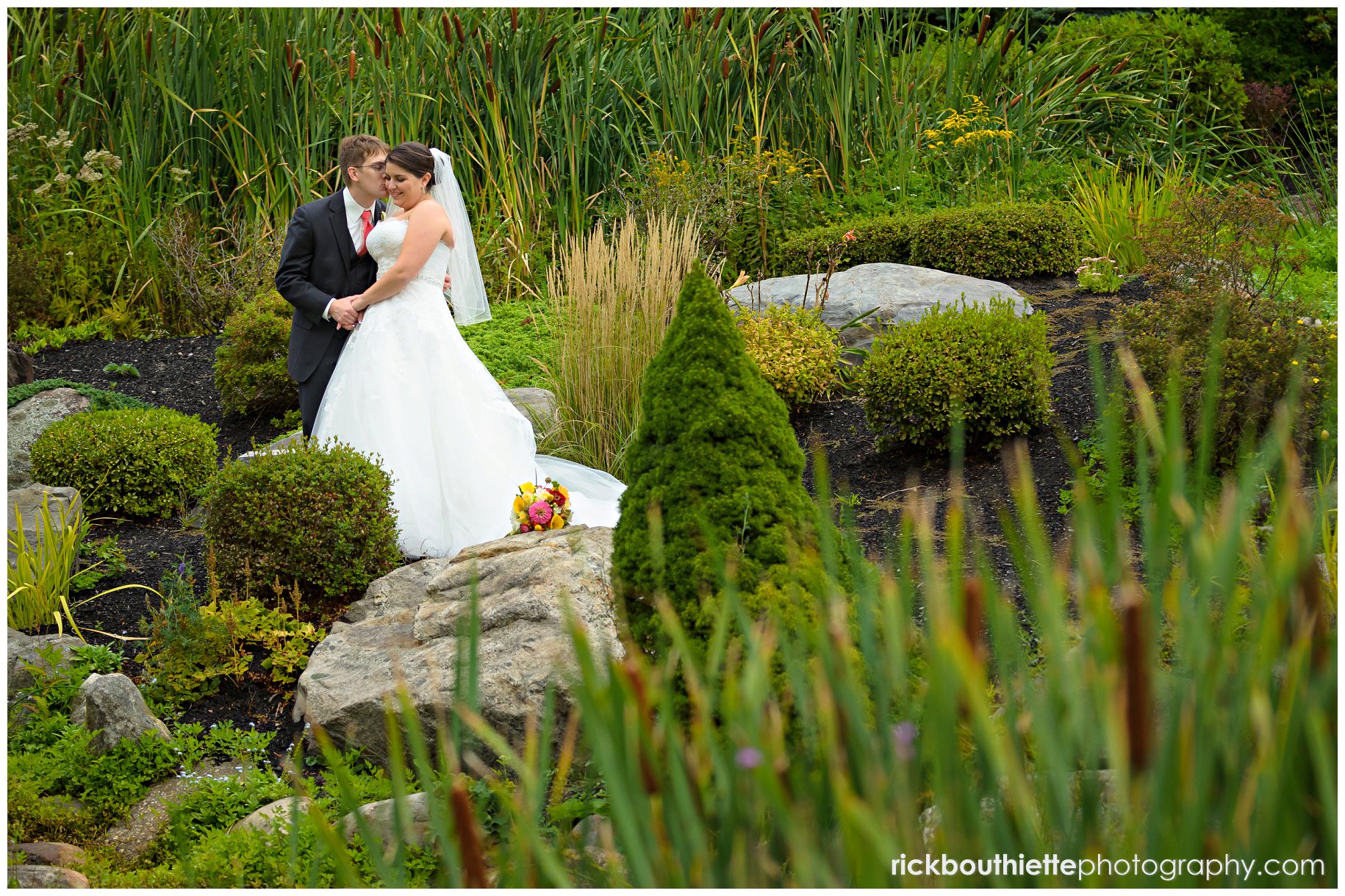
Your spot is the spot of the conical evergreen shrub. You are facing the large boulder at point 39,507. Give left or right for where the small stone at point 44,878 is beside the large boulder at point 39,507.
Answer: left

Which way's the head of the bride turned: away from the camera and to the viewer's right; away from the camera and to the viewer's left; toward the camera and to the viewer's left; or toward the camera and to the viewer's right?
toward the camera and to the viewer's left

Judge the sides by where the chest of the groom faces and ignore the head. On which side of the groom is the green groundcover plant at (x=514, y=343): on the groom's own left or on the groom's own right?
on the groom's own left

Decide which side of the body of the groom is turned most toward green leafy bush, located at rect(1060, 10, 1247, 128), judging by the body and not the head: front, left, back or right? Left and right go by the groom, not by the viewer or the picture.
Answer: left

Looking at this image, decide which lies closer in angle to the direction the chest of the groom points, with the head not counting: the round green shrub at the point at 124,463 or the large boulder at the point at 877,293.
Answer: the large boulder

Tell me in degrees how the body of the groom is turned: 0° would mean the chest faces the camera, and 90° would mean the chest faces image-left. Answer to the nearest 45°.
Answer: approximately 315°

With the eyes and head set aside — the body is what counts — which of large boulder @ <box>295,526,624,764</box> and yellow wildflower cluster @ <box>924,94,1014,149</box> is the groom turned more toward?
the large boulder

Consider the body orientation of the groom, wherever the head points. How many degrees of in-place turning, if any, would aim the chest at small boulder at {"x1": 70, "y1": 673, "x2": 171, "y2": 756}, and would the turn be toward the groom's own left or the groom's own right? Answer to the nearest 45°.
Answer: approximately 45° to the groom's own right

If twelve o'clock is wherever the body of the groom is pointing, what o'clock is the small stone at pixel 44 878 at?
The small stone is roughly at 2 o'clock from the groom.
